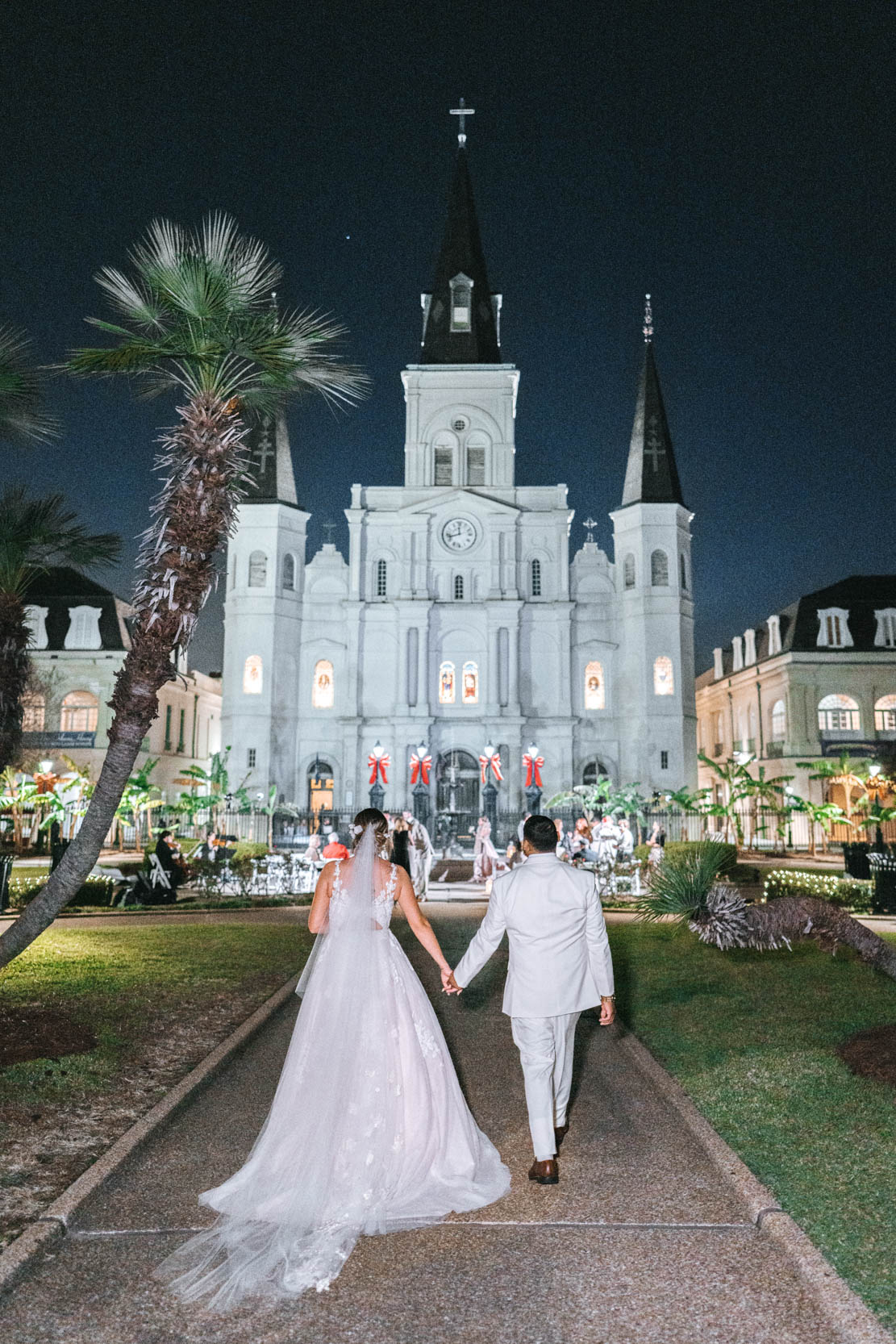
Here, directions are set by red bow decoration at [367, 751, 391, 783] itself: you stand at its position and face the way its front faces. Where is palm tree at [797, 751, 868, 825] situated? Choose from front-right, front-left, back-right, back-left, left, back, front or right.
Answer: left

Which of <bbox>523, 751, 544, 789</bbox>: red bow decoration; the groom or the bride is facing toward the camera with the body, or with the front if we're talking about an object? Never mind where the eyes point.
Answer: the red bow decoration

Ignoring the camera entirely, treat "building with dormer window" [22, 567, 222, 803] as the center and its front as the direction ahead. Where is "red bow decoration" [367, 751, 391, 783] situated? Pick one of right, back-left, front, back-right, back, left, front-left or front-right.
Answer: front-left

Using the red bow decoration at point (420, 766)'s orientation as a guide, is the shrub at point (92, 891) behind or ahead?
ahead

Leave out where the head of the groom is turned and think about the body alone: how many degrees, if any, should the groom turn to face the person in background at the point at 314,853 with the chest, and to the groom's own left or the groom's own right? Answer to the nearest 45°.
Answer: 0° — they already face them

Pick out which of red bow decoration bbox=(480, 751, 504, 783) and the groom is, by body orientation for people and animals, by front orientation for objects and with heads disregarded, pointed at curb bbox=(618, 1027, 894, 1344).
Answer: the red bow decoration

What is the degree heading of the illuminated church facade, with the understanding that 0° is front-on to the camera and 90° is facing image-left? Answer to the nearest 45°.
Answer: approximately 0°

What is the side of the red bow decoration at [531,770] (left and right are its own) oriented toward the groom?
front

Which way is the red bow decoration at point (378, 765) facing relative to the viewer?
toward the camera

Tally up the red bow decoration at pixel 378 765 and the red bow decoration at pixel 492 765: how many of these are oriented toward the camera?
2

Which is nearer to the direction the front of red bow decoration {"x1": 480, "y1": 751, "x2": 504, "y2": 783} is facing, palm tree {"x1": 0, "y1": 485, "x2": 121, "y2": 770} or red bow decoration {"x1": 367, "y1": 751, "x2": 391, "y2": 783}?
the palm tree

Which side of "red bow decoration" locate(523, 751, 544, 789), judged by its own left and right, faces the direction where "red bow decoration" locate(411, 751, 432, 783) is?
right

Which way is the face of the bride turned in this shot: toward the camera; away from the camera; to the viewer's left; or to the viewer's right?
away from the camera

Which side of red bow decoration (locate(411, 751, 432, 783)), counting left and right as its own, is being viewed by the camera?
front
